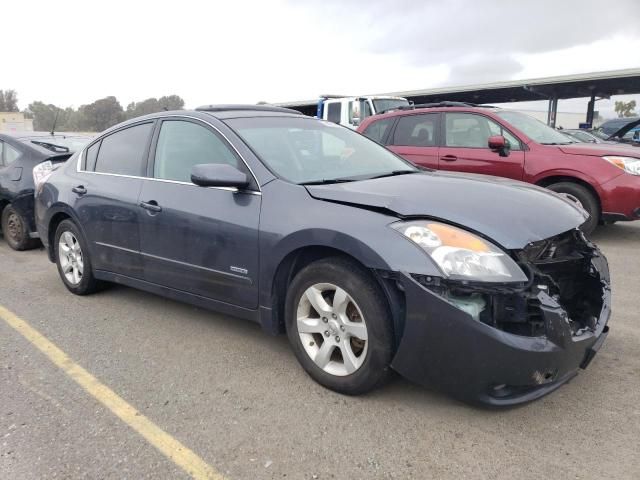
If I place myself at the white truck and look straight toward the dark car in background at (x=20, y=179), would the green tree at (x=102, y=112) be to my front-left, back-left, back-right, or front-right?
back-right

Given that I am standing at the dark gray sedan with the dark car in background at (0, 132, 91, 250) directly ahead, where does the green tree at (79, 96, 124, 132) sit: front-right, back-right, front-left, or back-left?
front-right

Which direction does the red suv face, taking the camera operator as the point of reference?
facing the viewer and to the right of the viewer

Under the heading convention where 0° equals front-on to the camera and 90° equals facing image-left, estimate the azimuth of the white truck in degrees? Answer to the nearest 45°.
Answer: approximately 315°

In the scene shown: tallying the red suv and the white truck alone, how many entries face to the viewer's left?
0

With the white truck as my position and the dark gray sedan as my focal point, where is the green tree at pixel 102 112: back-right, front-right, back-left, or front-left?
back-right

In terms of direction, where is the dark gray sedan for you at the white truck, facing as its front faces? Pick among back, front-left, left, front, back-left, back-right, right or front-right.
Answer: front-right

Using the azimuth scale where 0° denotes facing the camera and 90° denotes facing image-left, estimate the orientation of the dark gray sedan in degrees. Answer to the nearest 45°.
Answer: approximately 315°

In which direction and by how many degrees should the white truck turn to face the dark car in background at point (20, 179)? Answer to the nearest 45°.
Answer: approximately 90° to its right

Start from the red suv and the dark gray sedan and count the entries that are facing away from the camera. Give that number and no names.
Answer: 0

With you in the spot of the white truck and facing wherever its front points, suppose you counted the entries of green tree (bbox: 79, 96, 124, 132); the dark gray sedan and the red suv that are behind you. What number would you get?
1

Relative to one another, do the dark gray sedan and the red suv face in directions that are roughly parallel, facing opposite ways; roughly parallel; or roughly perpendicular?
roughly parallel

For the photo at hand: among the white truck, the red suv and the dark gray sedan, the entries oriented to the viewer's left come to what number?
0
